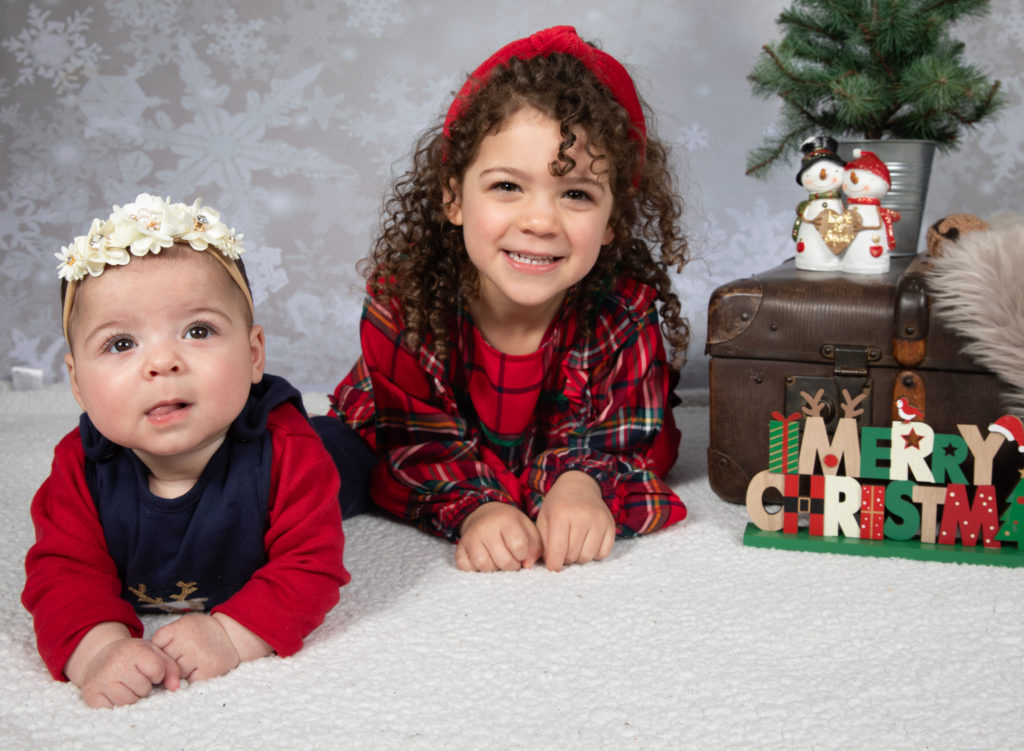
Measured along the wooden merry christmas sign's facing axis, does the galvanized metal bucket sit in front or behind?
behind

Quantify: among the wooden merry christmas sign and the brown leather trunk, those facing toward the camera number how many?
2

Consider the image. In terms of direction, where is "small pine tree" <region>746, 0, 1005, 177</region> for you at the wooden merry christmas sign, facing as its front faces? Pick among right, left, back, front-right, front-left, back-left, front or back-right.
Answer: back

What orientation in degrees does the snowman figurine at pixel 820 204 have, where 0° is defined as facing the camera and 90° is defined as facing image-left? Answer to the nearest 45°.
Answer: approximately 0°

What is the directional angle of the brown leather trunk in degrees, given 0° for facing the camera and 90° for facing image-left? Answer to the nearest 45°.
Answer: approximately 0°
